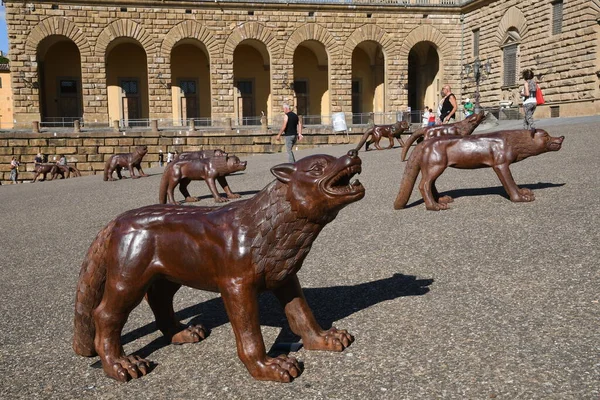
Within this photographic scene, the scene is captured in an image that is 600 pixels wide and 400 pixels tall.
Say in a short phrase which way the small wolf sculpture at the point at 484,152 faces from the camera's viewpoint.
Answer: facing to the right of the viewer

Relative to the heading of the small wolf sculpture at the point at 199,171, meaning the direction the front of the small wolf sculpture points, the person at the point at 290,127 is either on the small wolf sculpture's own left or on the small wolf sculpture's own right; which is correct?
on the small wolf sculpture's own left

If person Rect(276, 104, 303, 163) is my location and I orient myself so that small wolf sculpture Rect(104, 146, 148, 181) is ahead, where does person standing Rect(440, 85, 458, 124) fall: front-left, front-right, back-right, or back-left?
back-right

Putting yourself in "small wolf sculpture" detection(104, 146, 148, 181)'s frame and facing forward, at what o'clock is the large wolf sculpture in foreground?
The large wolf sculpture in foreground is roughly at 3 o'clock from the small wolf sculpture.

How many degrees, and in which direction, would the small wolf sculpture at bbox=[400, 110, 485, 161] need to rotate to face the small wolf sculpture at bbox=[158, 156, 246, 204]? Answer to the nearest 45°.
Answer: approximately 180°

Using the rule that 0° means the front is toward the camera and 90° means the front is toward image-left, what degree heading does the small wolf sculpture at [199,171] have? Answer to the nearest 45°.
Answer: approximately 270°

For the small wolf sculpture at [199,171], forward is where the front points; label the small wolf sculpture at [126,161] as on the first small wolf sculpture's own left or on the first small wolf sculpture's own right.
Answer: on the first small wolf sculpture's own left

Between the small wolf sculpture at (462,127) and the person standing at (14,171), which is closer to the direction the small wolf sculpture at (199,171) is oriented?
the small wolf sculpture

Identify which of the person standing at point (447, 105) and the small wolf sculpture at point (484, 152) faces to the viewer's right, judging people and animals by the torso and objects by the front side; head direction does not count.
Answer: the small wolf sculpture

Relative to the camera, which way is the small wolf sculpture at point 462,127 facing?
to the viewer's right
